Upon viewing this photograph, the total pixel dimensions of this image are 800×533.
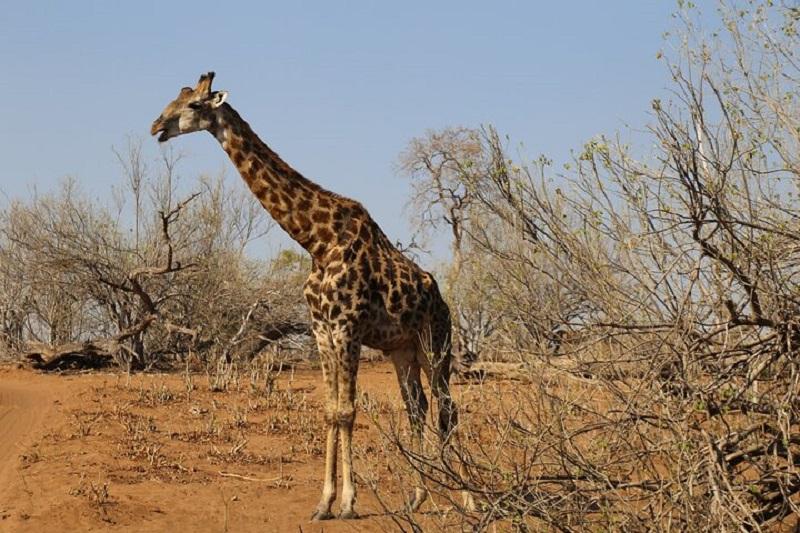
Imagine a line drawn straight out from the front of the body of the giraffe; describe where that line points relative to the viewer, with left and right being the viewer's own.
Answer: facing the viewer and to the left of the viewer
